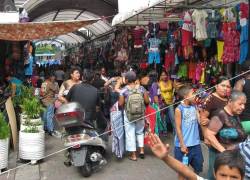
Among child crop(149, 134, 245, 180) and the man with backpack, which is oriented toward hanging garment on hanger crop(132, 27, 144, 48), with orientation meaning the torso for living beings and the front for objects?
the man with backpack

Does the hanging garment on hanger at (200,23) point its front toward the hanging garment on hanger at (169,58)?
no

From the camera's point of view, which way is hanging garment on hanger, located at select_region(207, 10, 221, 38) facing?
toward the camera

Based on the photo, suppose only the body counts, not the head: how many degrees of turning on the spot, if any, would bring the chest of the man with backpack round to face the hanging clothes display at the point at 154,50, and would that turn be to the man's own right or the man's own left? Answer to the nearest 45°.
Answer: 0° — they already face it

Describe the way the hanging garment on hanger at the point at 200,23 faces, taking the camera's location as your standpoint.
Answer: facing the viewer

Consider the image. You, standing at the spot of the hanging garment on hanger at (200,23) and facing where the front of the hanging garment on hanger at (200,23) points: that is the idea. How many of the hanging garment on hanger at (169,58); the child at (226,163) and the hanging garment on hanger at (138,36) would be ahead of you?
1

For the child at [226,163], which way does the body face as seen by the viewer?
toward the camera

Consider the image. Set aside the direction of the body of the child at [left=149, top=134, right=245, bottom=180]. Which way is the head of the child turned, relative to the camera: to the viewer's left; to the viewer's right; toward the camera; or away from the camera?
toward the camera

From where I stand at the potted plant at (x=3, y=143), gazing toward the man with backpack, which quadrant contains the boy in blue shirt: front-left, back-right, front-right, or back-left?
front-right

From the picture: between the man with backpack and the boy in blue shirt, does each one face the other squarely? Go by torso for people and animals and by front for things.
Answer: no

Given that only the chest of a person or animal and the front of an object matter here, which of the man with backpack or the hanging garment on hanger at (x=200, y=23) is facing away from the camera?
the man with backpack

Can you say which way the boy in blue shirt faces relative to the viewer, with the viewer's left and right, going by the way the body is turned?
facing the viewer and to the right of the viewer

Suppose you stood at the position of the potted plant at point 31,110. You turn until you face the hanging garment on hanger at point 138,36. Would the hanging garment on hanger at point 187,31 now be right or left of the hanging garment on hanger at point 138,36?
right

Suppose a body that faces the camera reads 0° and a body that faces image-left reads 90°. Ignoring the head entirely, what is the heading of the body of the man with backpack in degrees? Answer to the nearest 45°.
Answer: approximately 180°
